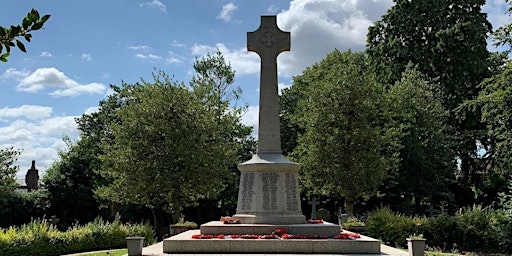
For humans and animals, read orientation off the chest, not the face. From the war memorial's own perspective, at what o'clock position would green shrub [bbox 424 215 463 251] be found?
The green shrub is roughly at 8 o'clock from the war memorial.

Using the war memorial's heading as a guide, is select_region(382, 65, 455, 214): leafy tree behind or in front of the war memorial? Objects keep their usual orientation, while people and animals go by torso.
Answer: behind

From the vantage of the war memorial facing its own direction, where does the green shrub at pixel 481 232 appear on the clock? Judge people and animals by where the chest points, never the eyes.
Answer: The green shrub is roughly at 8 o'clock from the war memorial.

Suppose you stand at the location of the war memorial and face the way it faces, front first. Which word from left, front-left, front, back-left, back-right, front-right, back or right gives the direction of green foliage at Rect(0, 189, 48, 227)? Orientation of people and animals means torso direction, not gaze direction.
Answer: back-right

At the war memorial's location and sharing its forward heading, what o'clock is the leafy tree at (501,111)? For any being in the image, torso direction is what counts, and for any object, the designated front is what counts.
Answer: The leafy tree is roughly at 8 o'clock from the war memorial.

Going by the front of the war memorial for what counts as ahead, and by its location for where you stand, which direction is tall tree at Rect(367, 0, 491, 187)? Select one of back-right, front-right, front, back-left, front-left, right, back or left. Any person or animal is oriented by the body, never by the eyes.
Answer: back-left

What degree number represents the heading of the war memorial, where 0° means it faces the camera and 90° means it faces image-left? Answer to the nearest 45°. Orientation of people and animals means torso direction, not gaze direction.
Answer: approximately 0°

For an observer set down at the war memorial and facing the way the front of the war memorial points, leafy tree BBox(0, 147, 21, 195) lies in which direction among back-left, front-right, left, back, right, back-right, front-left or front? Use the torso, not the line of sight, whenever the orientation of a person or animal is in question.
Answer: back-right

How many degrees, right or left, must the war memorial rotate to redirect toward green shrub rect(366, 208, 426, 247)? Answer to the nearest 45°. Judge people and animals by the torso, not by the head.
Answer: approximately 135° to its left
